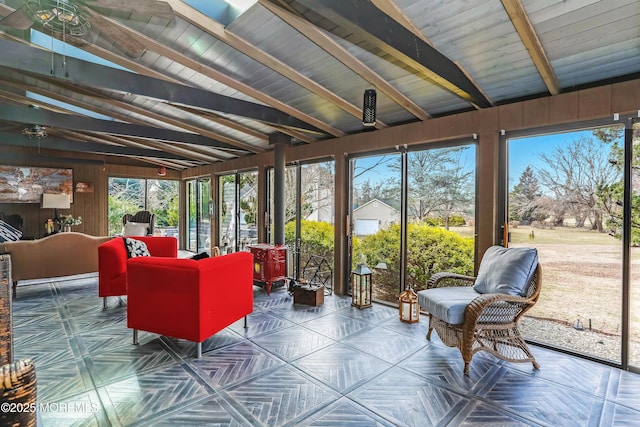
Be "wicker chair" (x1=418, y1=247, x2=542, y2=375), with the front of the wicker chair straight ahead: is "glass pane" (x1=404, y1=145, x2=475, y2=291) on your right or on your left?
on your right

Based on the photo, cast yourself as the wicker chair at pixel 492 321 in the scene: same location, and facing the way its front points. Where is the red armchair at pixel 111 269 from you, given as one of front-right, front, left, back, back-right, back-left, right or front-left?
front-right

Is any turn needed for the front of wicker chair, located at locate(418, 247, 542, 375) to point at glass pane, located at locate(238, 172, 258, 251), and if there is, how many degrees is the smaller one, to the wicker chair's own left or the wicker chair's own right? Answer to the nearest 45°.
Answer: approximately 90° to the wicker chair's own right

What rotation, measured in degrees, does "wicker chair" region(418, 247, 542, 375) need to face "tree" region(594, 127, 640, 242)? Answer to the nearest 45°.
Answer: approximately 180°

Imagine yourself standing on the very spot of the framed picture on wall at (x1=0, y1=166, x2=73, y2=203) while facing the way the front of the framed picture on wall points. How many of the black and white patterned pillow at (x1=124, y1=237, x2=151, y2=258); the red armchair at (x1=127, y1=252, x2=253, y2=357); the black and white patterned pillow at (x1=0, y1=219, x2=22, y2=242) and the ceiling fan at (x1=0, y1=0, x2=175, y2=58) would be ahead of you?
4

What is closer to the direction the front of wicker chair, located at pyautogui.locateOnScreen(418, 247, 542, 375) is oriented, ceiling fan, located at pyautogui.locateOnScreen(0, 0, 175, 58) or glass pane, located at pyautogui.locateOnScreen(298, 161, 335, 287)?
the ceiling fan

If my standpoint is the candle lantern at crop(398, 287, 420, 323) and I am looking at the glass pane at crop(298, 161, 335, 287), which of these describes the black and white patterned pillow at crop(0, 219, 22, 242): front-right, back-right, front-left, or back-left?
front-left

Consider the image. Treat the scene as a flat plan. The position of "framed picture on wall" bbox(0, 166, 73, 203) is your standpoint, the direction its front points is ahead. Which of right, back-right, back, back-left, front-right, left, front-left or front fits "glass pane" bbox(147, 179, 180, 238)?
left

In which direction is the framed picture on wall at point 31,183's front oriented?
toward the camera

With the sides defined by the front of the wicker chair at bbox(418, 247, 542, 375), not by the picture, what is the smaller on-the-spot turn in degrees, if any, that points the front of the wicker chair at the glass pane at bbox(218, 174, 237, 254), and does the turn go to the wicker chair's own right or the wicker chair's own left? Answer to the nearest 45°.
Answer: approximately 90° to the wicker chair's own right

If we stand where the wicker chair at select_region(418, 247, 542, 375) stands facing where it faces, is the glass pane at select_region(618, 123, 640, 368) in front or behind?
behind

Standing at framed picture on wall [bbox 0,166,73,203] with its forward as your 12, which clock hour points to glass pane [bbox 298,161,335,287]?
The glass pane is roughly at 11 o'clock from the framed picture on wall.

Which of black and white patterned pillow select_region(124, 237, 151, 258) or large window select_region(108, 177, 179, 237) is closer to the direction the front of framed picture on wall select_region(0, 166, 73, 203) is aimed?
the black and white patterned pillow

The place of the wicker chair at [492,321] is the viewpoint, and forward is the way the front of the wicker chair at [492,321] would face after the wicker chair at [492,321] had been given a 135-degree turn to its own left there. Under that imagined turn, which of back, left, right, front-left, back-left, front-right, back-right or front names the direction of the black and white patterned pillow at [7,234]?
back

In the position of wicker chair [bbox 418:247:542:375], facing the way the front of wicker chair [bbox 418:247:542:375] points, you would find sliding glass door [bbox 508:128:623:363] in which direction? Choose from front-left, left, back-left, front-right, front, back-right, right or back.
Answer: back
